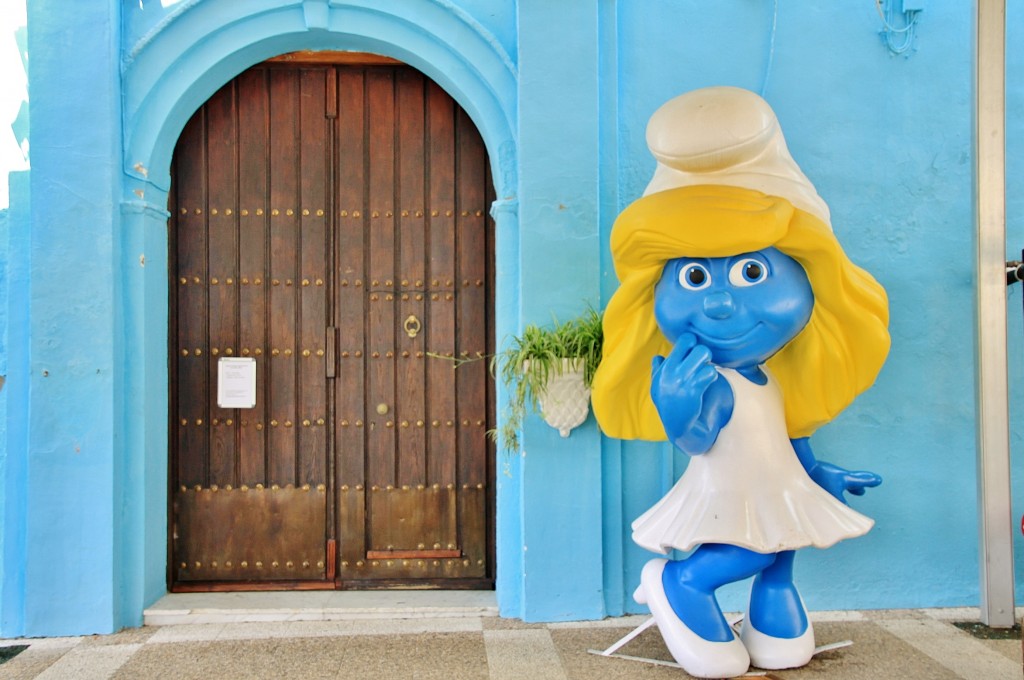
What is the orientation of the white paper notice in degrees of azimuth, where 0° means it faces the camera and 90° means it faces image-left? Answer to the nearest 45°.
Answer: approximately 0°

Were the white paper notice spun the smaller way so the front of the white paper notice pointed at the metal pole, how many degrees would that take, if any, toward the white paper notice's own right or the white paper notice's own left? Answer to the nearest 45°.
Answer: approximately 45° to the white paper notice's own left

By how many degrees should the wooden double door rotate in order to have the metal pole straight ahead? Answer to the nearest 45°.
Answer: approximately 45° to its left

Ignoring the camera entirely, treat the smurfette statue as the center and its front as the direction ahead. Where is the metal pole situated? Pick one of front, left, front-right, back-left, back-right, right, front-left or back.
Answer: back-left

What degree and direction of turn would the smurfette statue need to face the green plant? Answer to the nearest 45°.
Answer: approximately 135° to its right

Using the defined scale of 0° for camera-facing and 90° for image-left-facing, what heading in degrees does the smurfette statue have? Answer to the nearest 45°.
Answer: approximately 0°

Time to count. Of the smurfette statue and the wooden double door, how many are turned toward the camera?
2
